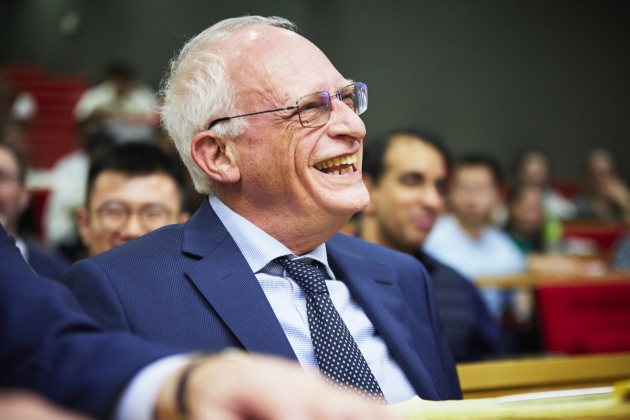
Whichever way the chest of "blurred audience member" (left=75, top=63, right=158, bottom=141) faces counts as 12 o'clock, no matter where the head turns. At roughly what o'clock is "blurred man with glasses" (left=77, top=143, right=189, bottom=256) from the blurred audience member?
The blurred man with glasses is roughly at 12 o'clock from the blurred audience member.

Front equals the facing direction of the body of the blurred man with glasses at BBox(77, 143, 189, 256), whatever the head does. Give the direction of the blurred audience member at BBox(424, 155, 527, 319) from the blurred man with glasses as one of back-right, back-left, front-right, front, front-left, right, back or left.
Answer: back-left

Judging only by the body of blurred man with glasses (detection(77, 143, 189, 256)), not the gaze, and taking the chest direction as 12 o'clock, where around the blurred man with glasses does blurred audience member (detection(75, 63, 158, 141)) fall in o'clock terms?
The blurred audience member is roughly at 6 o'clock from the blurred man with glasses.

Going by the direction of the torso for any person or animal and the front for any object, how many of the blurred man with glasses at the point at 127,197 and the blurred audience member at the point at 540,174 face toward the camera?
2

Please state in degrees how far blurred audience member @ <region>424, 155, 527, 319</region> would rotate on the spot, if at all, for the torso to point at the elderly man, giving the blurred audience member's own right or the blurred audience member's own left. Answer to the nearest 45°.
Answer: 0° — they already face them

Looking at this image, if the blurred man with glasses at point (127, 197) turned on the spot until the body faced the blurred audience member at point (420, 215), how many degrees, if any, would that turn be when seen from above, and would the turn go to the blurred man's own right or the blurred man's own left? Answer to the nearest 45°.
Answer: approximately 90° to the blurred man's own left
